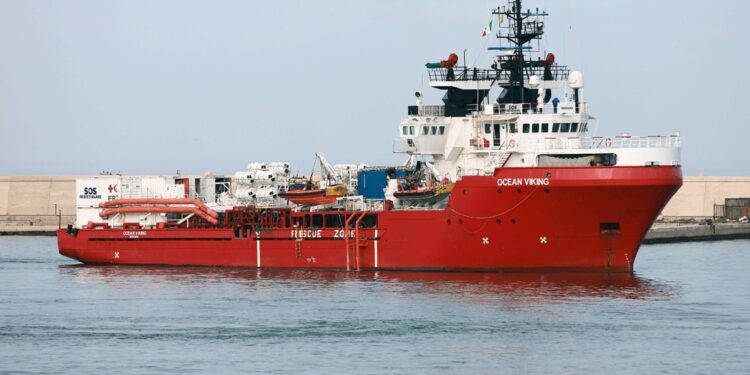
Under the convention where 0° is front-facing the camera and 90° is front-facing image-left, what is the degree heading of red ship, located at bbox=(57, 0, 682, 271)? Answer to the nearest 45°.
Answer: approximately 270°
